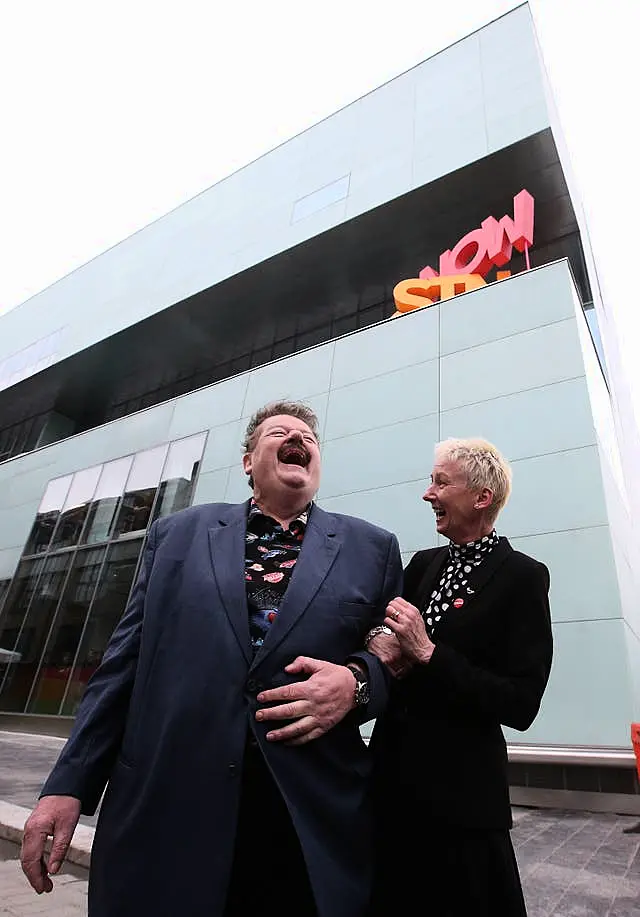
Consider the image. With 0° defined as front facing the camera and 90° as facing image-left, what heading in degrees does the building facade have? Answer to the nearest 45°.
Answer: approximately 45°

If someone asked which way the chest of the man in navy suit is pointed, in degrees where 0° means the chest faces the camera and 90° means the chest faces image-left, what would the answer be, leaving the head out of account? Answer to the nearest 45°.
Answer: approximately 0°

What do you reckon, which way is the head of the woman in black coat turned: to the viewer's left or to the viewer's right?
to the viewer's left

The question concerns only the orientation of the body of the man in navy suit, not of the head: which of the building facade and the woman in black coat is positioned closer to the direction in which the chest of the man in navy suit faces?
the woman in black coat

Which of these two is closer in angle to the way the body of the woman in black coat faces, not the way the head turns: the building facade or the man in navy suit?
the man in navy suit

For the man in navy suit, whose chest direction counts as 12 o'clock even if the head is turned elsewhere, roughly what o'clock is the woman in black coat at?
The woman in black coat is roughly at 9 o'clock from the man in navy suit.
